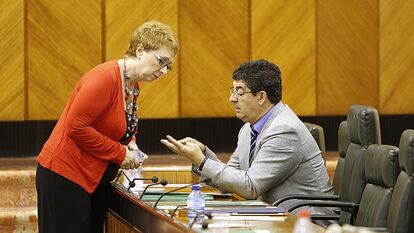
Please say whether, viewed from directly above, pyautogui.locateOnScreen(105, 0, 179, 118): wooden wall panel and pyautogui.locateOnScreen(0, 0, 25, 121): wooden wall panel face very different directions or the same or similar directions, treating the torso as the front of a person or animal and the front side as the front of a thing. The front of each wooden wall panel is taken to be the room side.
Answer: same or similar directions

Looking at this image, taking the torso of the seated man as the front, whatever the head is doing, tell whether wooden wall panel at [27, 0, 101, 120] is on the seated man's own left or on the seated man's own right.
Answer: on the seated man's own right

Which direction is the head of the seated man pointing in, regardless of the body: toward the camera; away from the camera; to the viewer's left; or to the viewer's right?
to the viewer's left

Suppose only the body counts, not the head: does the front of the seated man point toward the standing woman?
yes

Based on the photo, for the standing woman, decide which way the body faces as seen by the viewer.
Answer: to the viewer's right

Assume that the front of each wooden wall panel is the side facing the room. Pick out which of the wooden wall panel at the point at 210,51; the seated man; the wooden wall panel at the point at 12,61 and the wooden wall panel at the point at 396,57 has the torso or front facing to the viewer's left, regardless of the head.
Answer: the seated man

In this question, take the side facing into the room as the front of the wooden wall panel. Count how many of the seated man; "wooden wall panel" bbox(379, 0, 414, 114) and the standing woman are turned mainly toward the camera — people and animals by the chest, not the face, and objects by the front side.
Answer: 1

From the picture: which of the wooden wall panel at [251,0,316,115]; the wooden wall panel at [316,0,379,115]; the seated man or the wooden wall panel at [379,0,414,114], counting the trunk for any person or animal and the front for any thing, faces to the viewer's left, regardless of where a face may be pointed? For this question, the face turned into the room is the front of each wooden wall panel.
the seated man

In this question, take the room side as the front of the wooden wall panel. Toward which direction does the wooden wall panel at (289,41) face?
toward the camera

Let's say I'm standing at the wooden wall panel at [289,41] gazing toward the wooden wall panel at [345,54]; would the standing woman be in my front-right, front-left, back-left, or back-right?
back-right

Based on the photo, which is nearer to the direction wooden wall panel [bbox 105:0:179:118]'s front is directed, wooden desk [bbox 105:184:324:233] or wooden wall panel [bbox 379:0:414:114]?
the wooden desk

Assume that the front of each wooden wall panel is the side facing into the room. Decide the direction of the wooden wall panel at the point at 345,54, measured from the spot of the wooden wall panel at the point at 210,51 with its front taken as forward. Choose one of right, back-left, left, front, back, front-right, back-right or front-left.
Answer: left

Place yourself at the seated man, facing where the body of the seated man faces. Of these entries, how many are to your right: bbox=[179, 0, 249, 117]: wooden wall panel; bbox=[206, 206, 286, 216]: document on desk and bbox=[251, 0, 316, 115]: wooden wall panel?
2

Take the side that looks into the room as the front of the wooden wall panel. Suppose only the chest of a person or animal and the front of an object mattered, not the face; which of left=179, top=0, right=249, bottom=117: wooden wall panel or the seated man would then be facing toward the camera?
the wooden wall panel

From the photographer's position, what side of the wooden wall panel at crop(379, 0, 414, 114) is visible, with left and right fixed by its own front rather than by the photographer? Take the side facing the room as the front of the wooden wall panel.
front

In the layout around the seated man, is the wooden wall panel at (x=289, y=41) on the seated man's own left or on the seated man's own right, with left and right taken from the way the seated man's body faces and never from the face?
on the seated man's own right

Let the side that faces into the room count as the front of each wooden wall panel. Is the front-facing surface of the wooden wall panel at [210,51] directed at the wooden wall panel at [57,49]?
no

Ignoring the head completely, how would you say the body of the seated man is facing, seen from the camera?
to the viewer's left

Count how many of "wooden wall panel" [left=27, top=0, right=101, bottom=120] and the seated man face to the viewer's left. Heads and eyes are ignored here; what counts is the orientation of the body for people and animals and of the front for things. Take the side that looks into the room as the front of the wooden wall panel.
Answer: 1

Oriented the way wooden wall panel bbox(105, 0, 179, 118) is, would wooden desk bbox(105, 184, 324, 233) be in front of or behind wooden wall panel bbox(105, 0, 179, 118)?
in front

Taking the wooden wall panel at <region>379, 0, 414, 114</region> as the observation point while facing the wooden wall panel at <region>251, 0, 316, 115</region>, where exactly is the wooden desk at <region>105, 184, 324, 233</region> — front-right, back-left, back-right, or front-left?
front-left
